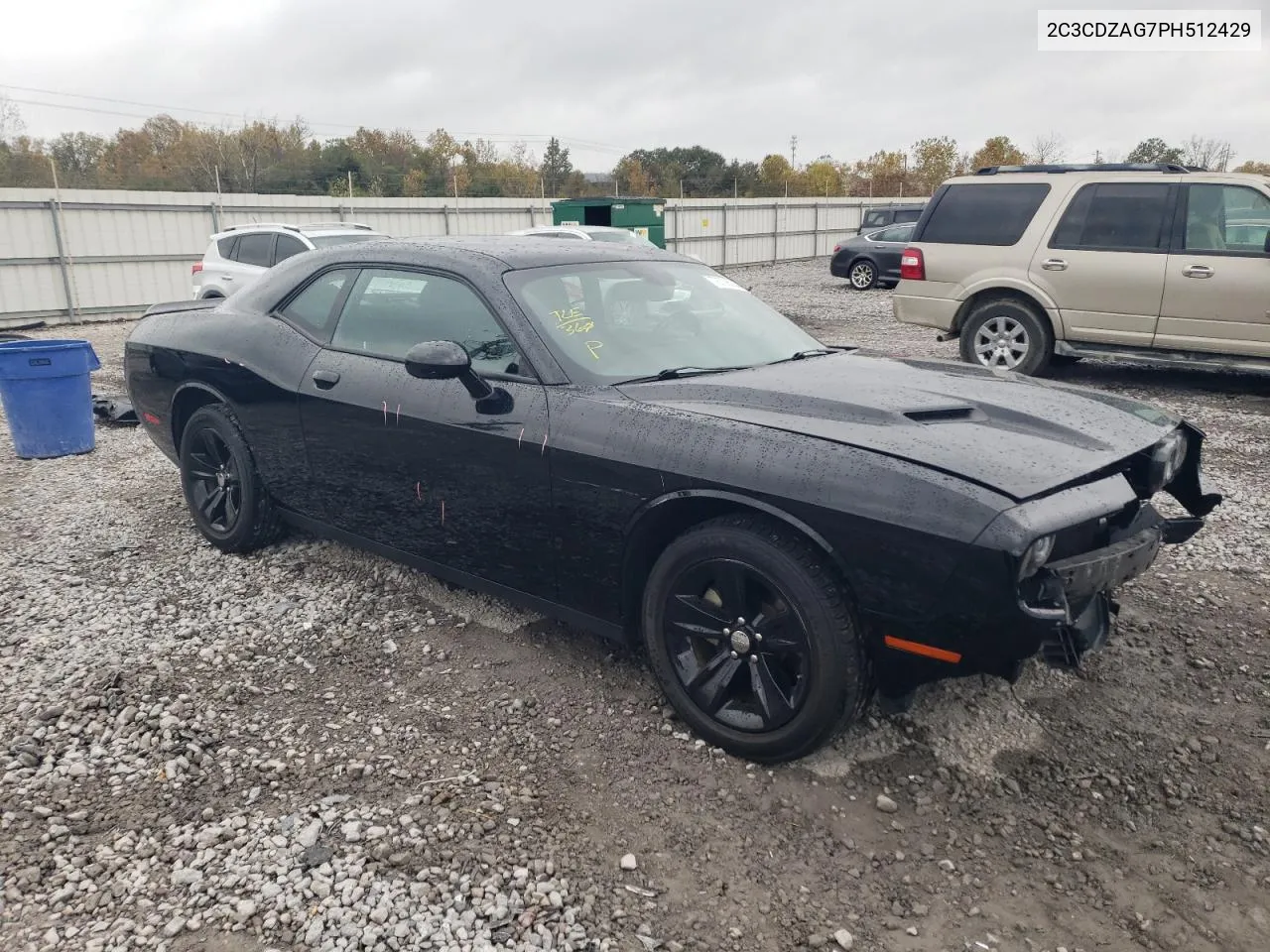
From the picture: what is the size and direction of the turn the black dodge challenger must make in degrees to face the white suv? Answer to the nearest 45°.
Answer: approximately 180°

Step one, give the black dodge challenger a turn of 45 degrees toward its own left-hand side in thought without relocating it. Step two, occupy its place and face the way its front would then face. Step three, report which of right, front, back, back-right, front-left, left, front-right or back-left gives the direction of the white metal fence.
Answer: back-left

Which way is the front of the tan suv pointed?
to the viewer's right

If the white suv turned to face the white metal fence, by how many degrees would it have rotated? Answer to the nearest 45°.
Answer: approximately 135° to its left

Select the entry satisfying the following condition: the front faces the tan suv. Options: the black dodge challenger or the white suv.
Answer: the white suv

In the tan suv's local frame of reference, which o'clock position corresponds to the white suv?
The white suv is roughly at 6 o'clock from the tan suv.

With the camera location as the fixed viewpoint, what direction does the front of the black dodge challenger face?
facing the viewer and to the right of the viewer
